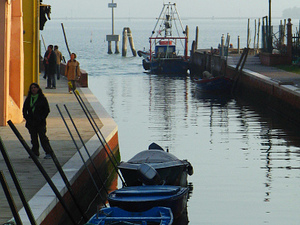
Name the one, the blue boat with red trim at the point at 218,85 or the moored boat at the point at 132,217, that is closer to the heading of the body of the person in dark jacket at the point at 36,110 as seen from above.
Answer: the moored boat

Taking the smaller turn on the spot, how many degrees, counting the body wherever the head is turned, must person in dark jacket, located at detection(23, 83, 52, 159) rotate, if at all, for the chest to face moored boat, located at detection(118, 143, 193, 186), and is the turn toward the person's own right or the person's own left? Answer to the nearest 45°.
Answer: approximately 90° to the person's own left

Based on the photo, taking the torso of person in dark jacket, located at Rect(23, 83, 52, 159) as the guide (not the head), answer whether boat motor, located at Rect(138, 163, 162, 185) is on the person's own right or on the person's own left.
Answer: on the person's own left

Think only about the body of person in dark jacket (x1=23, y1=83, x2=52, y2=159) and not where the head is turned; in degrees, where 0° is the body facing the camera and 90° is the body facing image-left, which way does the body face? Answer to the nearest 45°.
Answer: approximately 0°

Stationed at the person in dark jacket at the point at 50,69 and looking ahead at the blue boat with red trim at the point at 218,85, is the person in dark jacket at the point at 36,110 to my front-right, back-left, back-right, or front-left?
back-right

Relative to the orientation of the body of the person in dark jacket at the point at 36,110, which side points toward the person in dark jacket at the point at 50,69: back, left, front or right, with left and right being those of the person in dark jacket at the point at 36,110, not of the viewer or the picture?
back

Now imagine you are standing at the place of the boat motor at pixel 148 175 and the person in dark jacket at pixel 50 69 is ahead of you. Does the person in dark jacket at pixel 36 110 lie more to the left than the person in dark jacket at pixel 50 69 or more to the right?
left

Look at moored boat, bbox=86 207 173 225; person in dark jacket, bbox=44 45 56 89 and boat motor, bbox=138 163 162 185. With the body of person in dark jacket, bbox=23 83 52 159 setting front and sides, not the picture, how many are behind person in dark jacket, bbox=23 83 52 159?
1

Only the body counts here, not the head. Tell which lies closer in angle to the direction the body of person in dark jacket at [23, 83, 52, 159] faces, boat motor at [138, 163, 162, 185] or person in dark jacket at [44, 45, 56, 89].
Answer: the boat motor

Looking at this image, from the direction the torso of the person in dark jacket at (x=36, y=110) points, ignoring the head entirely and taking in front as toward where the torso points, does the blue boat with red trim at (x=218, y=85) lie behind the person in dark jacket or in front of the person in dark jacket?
behind
